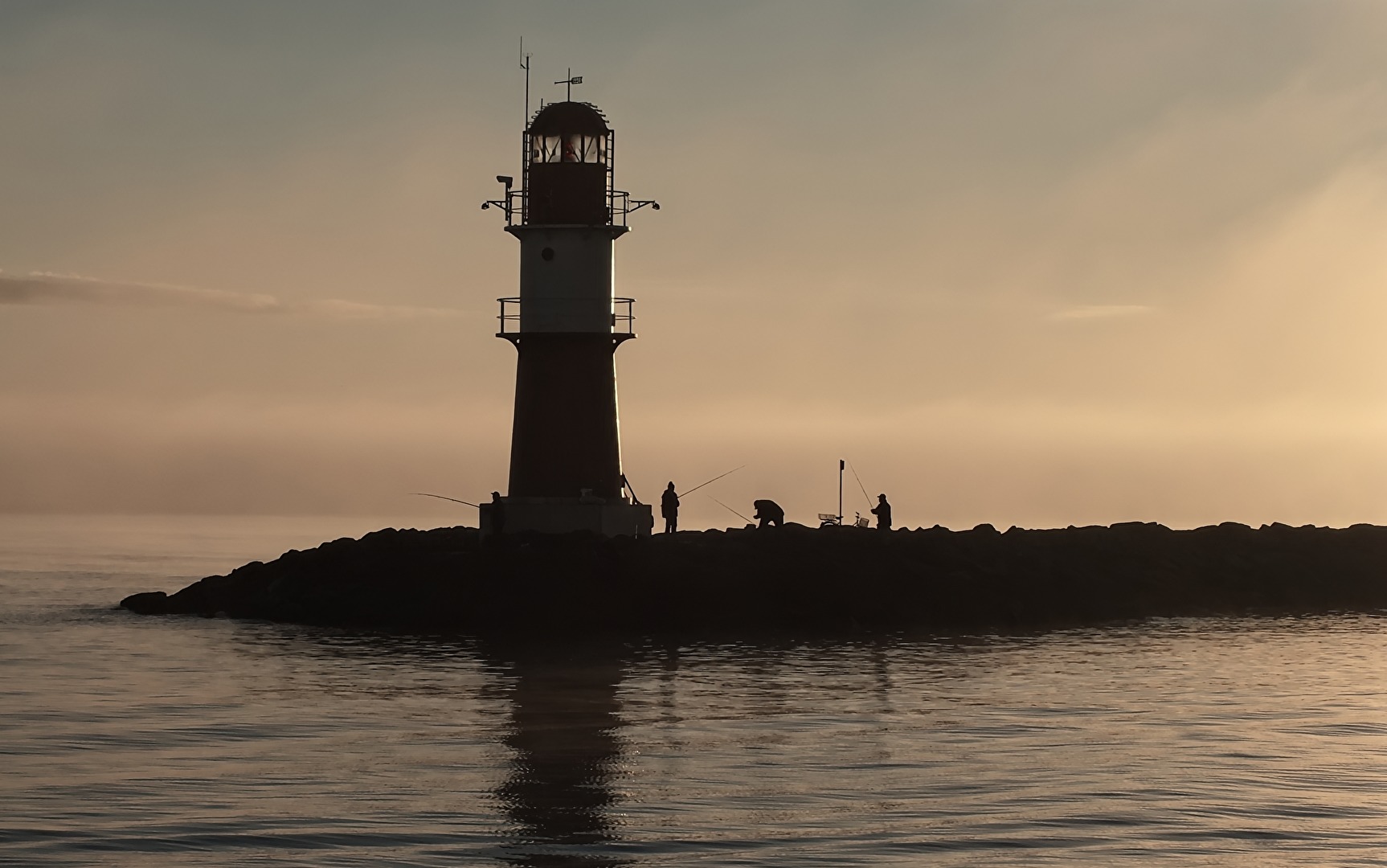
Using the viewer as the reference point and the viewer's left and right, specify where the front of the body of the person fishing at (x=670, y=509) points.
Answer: facing away from the viewer and to the right of the viewer

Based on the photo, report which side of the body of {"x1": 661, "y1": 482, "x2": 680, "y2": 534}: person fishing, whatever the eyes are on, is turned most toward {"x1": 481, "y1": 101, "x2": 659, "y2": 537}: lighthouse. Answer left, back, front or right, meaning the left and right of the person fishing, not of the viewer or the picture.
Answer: back

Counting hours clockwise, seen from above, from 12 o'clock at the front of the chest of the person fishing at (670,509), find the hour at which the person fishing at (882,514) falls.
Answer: the person fishing at (882,514) is roughly at 1 o'clock from the person fishing at (670,509).

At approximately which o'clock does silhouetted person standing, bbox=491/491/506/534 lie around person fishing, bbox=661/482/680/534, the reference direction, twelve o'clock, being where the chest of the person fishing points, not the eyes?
The silhouetted person standing is roughly at 6 o'clock from the person fishing.
